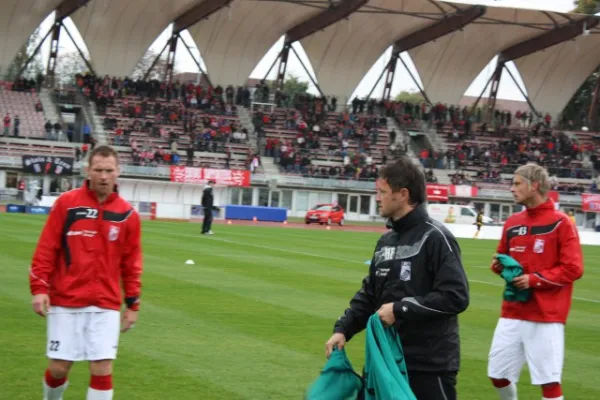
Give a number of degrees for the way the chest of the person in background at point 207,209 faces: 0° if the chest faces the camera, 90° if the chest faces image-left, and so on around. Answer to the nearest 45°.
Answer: approximately 270°

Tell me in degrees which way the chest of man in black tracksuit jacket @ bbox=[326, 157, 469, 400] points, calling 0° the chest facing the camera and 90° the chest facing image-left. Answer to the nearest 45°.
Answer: approximately 45°

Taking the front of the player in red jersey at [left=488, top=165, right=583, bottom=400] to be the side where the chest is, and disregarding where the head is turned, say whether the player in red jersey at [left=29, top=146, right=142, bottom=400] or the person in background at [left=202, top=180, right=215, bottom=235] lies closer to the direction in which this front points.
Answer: the player in red jersey

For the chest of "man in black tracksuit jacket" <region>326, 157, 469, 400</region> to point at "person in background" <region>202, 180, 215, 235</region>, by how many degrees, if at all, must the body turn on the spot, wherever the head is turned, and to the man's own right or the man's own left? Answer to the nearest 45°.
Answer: approximately 135° to the man's own right

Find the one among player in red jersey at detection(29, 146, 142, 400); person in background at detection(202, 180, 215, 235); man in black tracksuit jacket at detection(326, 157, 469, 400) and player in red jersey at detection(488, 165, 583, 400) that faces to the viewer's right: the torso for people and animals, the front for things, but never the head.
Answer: the person in background

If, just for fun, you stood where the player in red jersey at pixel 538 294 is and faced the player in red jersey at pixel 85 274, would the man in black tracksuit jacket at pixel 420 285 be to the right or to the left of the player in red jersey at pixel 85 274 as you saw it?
left

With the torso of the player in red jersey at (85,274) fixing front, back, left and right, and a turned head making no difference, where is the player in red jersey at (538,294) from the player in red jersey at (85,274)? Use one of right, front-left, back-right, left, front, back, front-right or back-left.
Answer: left

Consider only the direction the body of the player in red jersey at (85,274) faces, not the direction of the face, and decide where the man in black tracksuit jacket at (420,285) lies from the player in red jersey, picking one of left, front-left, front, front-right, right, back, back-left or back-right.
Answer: front-left

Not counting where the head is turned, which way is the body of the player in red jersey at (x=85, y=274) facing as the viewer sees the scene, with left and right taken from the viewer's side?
facing the viewer

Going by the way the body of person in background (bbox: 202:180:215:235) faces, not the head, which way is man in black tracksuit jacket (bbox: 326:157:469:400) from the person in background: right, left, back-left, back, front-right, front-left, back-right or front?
right

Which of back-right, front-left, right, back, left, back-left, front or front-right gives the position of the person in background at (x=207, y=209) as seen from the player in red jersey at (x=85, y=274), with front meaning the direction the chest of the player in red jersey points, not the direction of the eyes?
back

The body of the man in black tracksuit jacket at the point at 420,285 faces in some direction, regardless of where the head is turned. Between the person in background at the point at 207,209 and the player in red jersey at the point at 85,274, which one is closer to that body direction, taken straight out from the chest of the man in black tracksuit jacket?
the player in red jersey

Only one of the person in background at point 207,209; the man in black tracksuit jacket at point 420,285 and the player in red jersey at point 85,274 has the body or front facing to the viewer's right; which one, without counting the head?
the person in background
